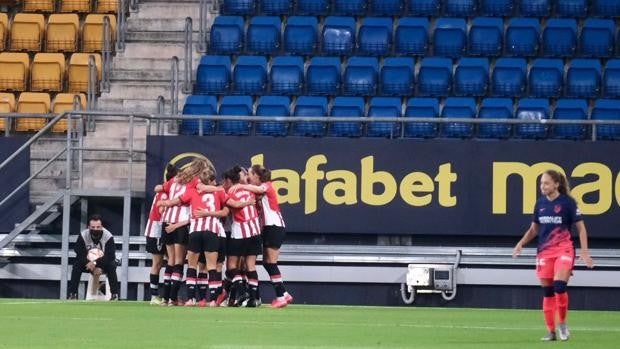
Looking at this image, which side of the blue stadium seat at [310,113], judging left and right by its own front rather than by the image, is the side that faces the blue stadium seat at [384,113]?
left

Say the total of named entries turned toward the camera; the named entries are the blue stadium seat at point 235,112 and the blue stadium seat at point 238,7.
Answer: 2

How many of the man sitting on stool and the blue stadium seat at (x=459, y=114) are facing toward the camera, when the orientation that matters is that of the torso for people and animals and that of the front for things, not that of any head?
2

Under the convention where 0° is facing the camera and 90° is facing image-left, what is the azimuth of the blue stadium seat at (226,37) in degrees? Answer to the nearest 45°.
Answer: approximately 0°

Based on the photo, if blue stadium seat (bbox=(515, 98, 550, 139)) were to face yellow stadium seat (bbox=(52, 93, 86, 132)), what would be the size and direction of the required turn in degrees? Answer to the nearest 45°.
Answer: approximately 90° to its right

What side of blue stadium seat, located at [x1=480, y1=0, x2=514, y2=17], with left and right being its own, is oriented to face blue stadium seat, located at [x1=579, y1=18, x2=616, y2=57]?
left
